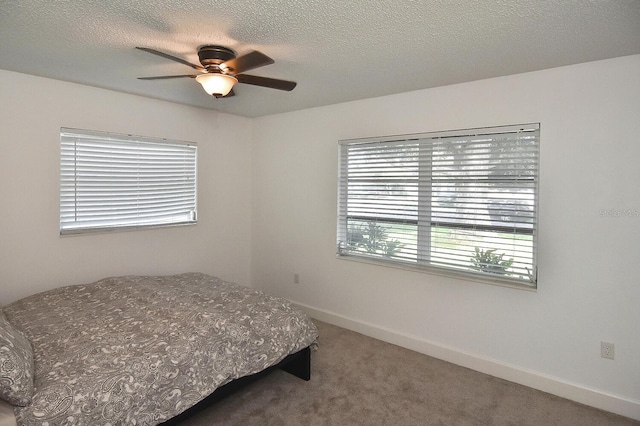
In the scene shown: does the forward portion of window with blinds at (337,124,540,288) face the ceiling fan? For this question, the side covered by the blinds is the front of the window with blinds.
yes

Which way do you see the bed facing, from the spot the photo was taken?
facing away from the viewer and to the right of the viewer

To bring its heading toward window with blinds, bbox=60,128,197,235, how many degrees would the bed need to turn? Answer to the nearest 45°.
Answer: approximately 45° to its left

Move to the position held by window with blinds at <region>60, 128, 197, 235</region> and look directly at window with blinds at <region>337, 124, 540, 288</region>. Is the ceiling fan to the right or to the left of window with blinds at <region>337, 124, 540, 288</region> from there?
right

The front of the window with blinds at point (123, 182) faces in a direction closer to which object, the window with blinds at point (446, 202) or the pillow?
the window with blinds

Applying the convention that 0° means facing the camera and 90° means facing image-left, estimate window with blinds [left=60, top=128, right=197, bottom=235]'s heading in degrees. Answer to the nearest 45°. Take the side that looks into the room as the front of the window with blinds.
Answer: approximately 315°

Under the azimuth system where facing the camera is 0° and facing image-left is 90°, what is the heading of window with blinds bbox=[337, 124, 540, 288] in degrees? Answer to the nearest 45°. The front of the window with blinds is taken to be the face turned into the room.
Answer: approximately 45°

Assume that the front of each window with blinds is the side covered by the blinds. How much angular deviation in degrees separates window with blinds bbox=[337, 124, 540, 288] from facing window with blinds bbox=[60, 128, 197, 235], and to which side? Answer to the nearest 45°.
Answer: approximately 45° to its right
